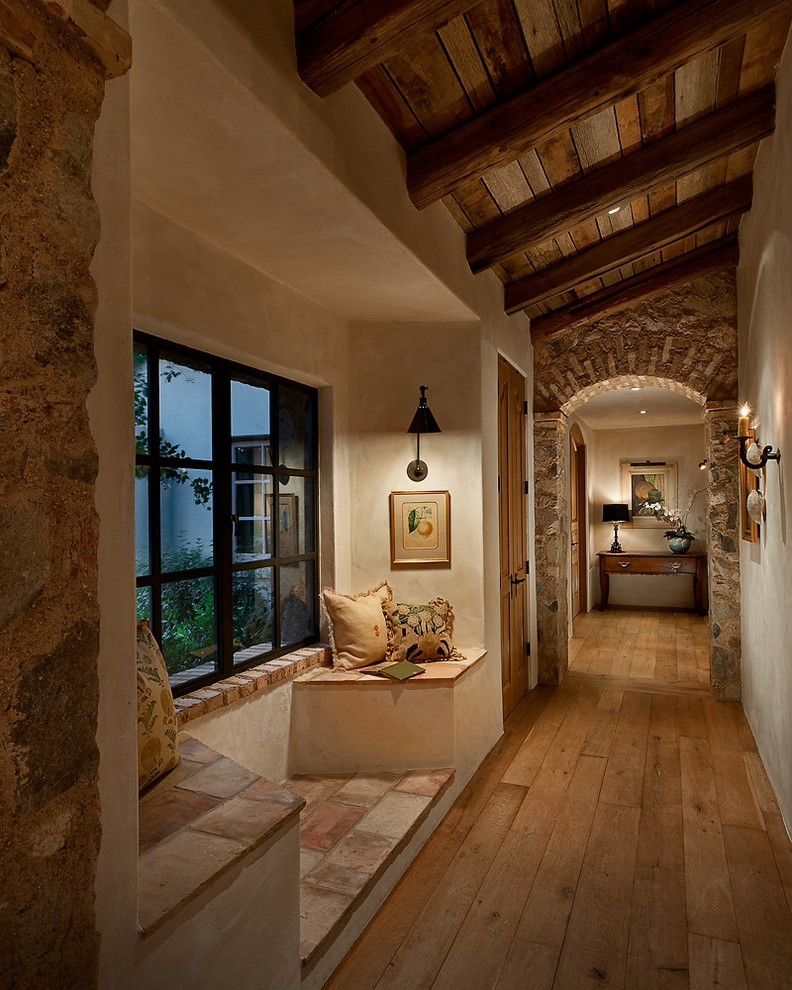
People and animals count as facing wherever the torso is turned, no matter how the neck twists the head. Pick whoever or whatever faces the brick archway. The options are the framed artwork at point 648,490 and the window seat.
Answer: the framed artwork

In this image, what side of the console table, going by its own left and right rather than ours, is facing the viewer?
front

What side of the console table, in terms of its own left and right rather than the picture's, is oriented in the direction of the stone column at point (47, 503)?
front

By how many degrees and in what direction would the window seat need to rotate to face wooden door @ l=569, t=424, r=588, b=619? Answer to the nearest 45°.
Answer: approximately 135° to its left

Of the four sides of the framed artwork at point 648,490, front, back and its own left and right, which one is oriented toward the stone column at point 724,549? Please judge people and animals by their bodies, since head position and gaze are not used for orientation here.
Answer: front

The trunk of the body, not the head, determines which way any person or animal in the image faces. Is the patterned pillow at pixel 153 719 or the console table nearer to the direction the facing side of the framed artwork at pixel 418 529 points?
the patterned pillow

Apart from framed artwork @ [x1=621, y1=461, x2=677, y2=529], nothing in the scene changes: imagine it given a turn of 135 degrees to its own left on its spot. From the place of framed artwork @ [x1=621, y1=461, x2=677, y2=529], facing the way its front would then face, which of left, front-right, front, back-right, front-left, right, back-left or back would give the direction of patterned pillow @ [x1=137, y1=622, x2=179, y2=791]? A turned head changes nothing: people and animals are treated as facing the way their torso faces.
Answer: back-right

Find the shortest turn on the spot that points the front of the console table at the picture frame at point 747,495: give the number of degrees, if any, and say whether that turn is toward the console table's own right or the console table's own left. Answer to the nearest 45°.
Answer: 0° — it already faces it

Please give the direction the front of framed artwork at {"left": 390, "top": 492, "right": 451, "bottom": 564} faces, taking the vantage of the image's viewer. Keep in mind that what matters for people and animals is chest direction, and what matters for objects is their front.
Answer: facing the viewer

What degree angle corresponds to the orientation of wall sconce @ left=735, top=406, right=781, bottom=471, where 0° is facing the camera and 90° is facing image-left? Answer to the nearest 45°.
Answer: approximately 90°

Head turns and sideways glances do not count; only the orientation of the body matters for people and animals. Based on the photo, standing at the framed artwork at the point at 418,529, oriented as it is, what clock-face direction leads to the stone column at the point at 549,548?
The stone column is roughly at 7 o'clock from the framed artwork.
